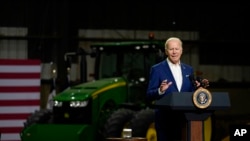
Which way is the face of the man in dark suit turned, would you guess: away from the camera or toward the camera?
toward the camera

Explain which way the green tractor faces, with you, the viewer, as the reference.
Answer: facing the viewer and to the left of the viewer

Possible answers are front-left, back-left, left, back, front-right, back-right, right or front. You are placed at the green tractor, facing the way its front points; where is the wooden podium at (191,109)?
front-left

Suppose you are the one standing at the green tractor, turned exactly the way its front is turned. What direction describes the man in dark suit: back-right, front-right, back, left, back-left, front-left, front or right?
front-left
